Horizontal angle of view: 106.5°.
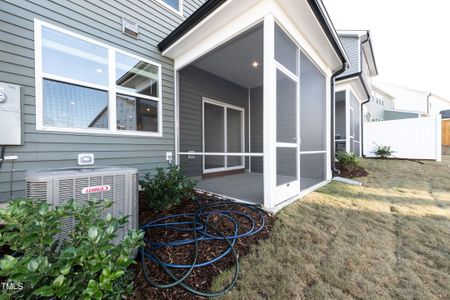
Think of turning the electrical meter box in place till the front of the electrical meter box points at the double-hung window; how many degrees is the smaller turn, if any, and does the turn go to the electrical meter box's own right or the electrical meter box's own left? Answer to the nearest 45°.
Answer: approximately 90° to the electrical meter box's own left

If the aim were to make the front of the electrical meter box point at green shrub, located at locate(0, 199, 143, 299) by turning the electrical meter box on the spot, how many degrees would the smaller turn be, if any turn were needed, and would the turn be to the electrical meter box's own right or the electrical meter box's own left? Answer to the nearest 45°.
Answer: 0° — it already faces it

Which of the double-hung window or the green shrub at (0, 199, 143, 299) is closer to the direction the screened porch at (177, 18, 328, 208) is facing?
the green shrub

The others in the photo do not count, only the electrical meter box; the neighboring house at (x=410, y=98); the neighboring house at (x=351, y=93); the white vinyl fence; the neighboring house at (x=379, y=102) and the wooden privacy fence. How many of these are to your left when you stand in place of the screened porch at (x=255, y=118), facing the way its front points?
5

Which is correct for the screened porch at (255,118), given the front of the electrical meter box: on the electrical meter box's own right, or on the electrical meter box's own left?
on the electrical meter box's own left

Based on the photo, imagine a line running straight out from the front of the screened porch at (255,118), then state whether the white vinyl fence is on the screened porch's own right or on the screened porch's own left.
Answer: on the screened porch's own left

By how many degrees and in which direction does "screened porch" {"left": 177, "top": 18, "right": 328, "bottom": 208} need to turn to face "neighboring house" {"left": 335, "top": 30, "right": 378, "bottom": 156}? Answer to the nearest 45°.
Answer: approximately 90° to its left

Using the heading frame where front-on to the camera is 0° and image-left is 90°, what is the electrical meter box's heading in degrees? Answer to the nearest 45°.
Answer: approximately 0°

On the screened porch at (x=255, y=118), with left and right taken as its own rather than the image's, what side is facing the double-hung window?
right
